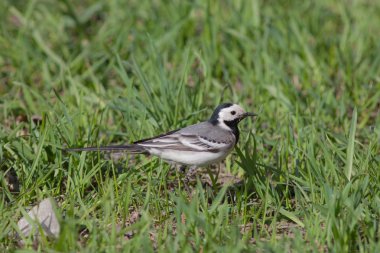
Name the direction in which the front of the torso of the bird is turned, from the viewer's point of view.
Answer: to the viewer's right

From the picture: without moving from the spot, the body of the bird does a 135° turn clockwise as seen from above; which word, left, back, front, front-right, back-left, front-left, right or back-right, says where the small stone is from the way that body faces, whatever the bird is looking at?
front
